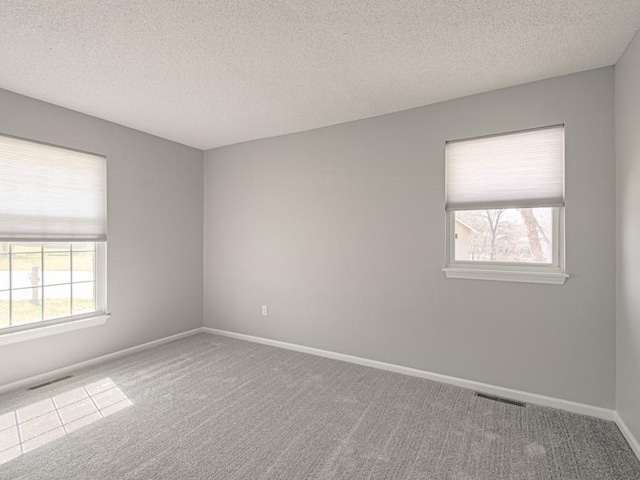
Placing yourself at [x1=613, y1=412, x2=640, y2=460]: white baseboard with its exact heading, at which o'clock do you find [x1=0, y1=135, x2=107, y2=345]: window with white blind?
The window with white blind is roughly at 11 o'clock from the white baseboard.

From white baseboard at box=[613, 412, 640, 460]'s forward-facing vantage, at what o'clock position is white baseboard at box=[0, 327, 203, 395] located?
white baseboard at box=[0, 327, 203, 395] is roughly at 11 o'clock from white baseboard at box=[613, 412, 640, 460].

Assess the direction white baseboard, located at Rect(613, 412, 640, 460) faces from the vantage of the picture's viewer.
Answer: facing to the left of the viewer

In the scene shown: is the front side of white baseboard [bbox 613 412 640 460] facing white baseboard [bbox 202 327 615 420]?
yes
